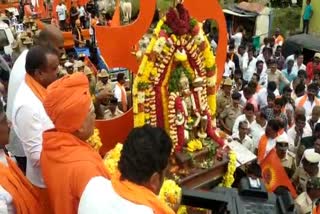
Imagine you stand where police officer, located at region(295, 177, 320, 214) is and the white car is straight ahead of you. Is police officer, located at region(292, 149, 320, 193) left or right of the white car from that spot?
right

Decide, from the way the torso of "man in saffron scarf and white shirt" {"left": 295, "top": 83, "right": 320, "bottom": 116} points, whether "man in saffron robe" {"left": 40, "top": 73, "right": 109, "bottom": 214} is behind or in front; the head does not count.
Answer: in front

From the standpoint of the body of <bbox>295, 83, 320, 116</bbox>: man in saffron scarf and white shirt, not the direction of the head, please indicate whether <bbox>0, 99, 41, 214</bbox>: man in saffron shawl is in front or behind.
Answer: in front

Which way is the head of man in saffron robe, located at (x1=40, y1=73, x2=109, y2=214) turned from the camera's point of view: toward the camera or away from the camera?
away from the camera

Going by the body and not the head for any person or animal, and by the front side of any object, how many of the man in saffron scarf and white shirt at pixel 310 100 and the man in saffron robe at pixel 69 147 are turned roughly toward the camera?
1

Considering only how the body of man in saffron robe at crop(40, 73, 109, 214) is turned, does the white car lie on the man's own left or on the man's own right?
on the man's own left

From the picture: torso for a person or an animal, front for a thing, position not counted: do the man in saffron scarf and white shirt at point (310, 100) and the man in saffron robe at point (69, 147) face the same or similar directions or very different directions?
very different directions

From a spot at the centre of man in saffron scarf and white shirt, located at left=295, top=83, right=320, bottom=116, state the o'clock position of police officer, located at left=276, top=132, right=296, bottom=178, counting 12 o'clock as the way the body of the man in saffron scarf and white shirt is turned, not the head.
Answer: The police officer is roughly at 12 o'clock from the man in saffron scarf and white shirt.

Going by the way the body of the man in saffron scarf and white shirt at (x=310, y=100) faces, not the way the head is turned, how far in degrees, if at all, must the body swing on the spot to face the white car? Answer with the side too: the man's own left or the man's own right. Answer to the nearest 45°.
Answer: approximately 90° to the man's own right

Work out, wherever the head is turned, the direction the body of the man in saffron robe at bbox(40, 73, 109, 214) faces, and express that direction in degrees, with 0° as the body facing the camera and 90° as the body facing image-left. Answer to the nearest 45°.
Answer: approximately 225°
